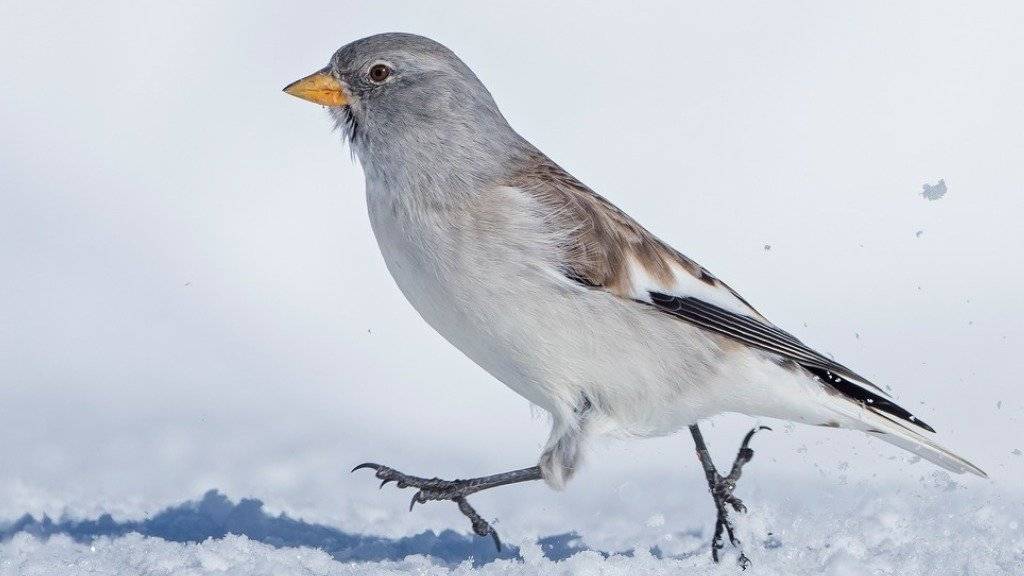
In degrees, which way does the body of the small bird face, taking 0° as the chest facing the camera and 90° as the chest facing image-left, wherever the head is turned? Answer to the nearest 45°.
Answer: approximately 90°
